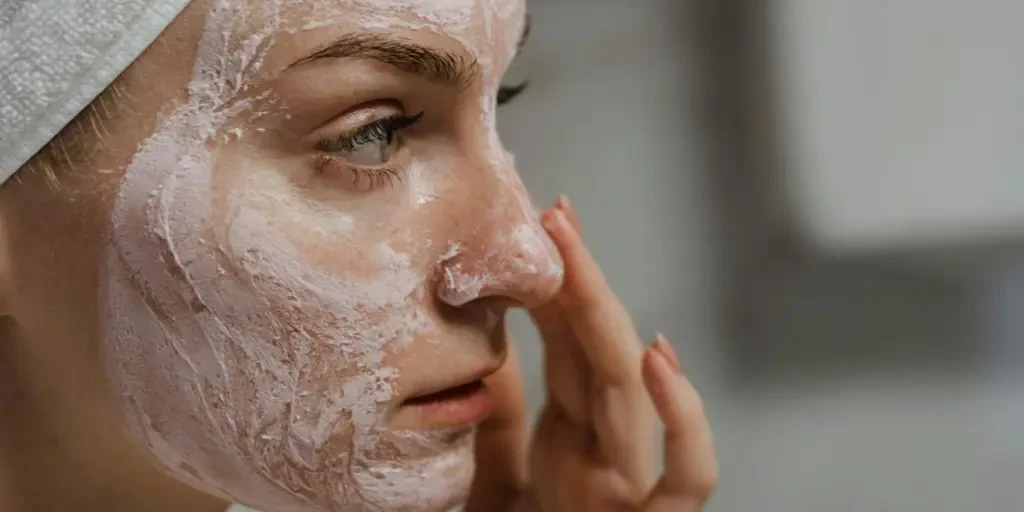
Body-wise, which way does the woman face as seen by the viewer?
to the viewer's right
